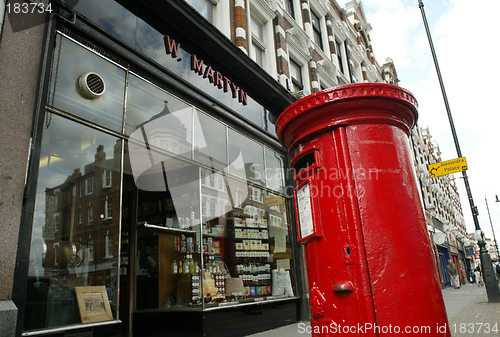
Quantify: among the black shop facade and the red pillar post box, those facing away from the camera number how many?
0

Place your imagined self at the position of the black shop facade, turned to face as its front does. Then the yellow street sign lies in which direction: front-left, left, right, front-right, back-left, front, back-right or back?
front-left

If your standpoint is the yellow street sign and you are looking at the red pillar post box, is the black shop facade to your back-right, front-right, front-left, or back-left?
front-right

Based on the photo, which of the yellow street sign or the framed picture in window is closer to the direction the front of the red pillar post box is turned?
the framed picture in window

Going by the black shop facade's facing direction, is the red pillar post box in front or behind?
in front

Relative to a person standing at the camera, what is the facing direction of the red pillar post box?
facing the viewer and to the left of the viewer

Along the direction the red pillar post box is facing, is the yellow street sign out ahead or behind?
behind

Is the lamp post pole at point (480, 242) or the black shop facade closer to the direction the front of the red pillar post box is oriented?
the black shop facade

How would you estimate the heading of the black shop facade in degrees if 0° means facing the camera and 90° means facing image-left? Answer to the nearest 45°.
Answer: approximately 315°

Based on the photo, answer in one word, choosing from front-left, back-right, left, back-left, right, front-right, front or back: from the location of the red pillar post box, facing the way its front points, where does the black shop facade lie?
right

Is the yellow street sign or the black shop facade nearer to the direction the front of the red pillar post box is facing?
the black shop facade

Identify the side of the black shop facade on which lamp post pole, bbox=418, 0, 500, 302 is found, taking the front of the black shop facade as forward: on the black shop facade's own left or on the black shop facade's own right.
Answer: on the black shop facade's own left
